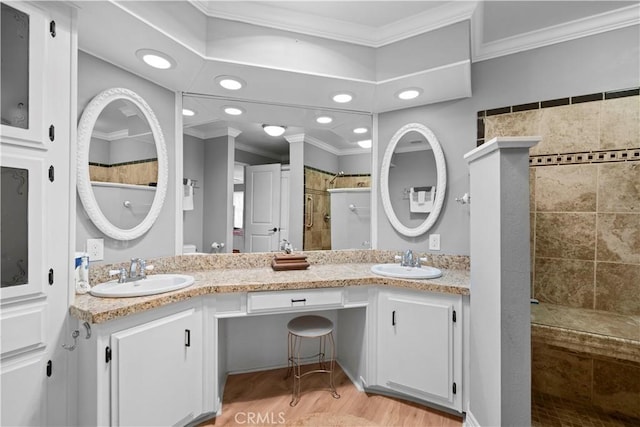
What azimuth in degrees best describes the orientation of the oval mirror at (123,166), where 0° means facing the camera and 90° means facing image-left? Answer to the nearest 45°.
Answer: approximately 315°

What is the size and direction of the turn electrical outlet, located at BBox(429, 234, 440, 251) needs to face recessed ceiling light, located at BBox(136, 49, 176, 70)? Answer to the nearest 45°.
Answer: approximately 45° to its right

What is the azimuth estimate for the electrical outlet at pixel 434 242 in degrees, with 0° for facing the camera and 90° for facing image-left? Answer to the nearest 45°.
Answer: approximately 0°

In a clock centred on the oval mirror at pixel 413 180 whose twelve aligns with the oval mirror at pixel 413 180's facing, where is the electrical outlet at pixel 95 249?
The electrical outlet is roughly at 2 o'clock from the oval mirror.

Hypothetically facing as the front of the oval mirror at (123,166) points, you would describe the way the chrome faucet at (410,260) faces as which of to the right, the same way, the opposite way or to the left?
to the right

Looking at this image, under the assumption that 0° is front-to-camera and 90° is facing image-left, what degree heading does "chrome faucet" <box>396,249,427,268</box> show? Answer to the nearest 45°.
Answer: approximately 0°

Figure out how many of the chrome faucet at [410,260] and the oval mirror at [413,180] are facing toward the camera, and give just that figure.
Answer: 2

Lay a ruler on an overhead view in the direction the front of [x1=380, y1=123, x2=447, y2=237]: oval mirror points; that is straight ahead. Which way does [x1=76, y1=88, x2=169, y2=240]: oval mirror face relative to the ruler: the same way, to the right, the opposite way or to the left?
to the left

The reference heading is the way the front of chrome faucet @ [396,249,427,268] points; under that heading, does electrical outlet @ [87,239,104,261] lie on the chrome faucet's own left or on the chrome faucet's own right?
on the chrome faucet's own right

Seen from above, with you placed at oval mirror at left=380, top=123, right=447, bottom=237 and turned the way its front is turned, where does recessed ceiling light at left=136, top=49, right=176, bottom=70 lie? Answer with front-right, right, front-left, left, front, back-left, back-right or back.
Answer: front-right
